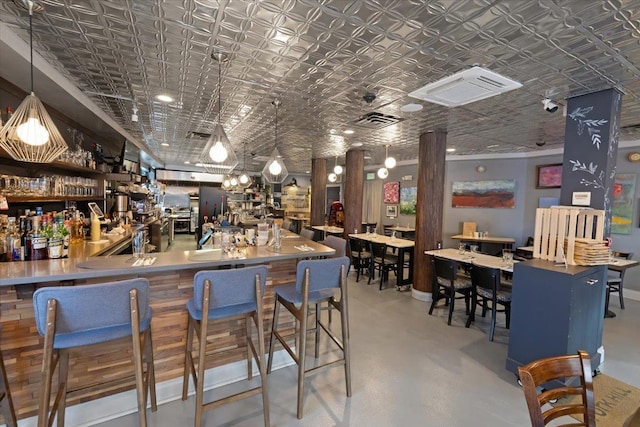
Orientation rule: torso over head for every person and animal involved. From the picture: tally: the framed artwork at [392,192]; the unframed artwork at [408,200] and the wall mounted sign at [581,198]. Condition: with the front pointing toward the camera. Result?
3

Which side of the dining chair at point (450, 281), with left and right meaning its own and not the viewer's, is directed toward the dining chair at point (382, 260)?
left

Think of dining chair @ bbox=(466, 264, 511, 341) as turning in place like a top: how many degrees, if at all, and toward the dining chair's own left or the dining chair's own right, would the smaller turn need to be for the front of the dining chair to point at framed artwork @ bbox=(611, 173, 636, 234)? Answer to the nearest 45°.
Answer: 0° — it already faces it

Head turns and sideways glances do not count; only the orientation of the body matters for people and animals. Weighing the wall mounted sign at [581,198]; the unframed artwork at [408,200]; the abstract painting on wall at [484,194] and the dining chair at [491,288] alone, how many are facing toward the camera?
3

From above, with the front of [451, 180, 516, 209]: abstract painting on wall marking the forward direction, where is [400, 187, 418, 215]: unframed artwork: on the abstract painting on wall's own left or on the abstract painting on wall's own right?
on the abstract painting on wall's own right

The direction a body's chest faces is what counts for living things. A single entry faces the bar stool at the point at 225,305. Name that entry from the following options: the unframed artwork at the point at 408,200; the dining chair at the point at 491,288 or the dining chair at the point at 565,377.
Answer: the unframed artwork

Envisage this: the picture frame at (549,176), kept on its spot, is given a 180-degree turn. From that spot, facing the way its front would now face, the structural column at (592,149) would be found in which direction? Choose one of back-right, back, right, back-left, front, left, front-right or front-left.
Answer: back-right

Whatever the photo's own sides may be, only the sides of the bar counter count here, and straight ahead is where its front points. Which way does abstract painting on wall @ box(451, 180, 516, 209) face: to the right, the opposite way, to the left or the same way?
to the right

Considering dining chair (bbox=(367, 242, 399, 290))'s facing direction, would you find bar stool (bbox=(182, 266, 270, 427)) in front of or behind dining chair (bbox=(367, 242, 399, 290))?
behind

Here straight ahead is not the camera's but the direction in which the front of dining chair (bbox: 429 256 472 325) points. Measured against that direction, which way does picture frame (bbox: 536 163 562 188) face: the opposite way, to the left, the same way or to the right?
the opposite way

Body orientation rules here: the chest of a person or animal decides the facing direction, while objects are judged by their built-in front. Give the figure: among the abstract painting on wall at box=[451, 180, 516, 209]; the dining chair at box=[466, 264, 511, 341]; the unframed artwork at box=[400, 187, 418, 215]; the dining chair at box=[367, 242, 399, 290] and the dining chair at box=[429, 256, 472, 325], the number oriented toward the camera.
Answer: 2

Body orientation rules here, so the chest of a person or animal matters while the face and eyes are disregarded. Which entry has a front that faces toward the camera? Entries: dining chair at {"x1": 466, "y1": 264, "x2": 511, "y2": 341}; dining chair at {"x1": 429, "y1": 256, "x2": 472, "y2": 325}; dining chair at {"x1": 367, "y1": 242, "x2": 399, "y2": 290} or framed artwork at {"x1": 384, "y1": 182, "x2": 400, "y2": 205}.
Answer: the framed artwork

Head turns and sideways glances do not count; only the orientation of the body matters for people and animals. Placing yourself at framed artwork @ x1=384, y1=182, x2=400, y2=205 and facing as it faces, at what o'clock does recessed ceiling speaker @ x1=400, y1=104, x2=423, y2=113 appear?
The recessed ceiling speaker is roughly at 12 o'clock from the framed artwork.
